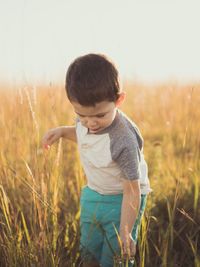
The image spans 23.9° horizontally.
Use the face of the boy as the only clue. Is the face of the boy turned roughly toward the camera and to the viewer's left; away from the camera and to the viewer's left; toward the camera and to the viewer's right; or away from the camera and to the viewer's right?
toward the camera and to the viewer's left
